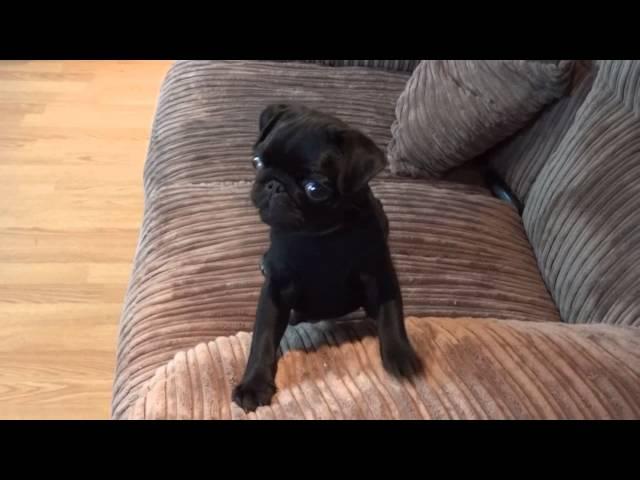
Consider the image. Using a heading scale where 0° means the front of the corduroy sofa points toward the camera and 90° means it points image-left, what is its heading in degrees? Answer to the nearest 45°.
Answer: approximately 90°

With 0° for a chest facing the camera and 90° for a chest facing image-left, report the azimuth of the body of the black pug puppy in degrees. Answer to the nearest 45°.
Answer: approximately 0°
